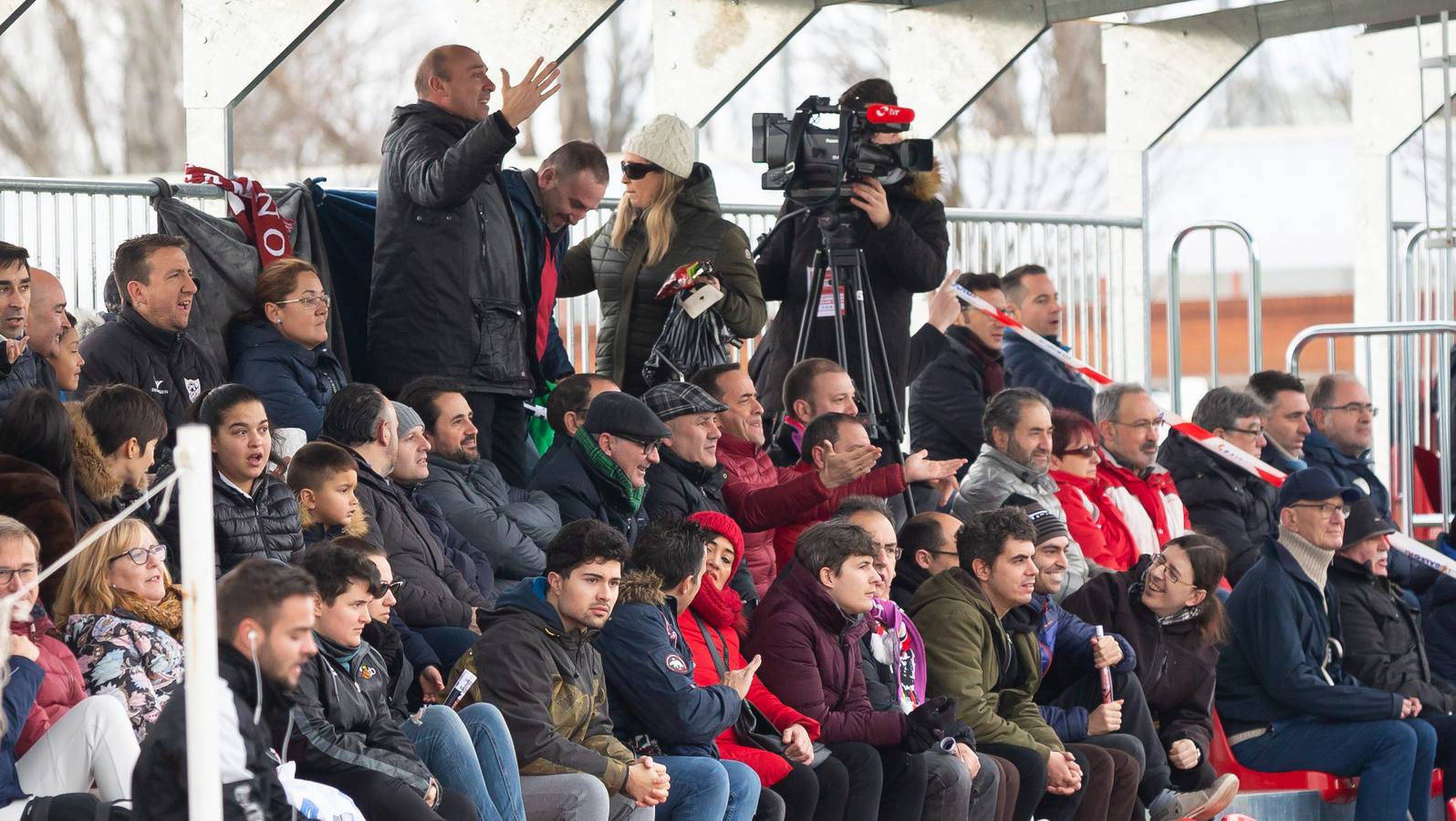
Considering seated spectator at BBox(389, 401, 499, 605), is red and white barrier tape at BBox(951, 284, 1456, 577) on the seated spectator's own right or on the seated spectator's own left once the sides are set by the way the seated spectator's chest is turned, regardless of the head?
on the seated spectator's own left

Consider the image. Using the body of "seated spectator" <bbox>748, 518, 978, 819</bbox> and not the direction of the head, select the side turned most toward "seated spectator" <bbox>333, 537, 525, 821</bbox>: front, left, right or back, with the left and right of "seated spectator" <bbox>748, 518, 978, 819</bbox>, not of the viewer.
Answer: right

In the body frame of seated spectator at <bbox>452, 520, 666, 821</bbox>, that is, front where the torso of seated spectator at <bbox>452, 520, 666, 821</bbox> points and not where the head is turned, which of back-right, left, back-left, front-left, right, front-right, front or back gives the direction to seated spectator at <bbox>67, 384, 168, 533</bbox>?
back-right

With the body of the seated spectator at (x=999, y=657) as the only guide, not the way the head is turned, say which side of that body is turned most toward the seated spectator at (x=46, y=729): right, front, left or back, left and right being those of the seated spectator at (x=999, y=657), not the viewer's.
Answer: right

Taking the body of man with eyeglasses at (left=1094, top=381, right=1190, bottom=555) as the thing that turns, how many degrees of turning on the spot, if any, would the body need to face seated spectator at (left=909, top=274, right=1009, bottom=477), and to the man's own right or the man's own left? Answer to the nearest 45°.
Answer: approximately 135° to the man's own right

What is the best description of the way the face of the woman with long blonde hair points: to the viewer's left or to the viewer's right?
to the viewer's left

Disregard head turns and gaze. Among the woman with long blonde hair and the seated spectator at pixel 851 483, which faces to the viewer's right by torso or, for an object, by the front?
the seated spectator

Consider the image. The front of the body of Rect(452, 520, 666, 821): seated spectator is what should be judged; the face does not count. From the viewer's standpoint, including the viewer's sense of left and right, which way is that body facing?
facing the viewer and to the right of the viewer
